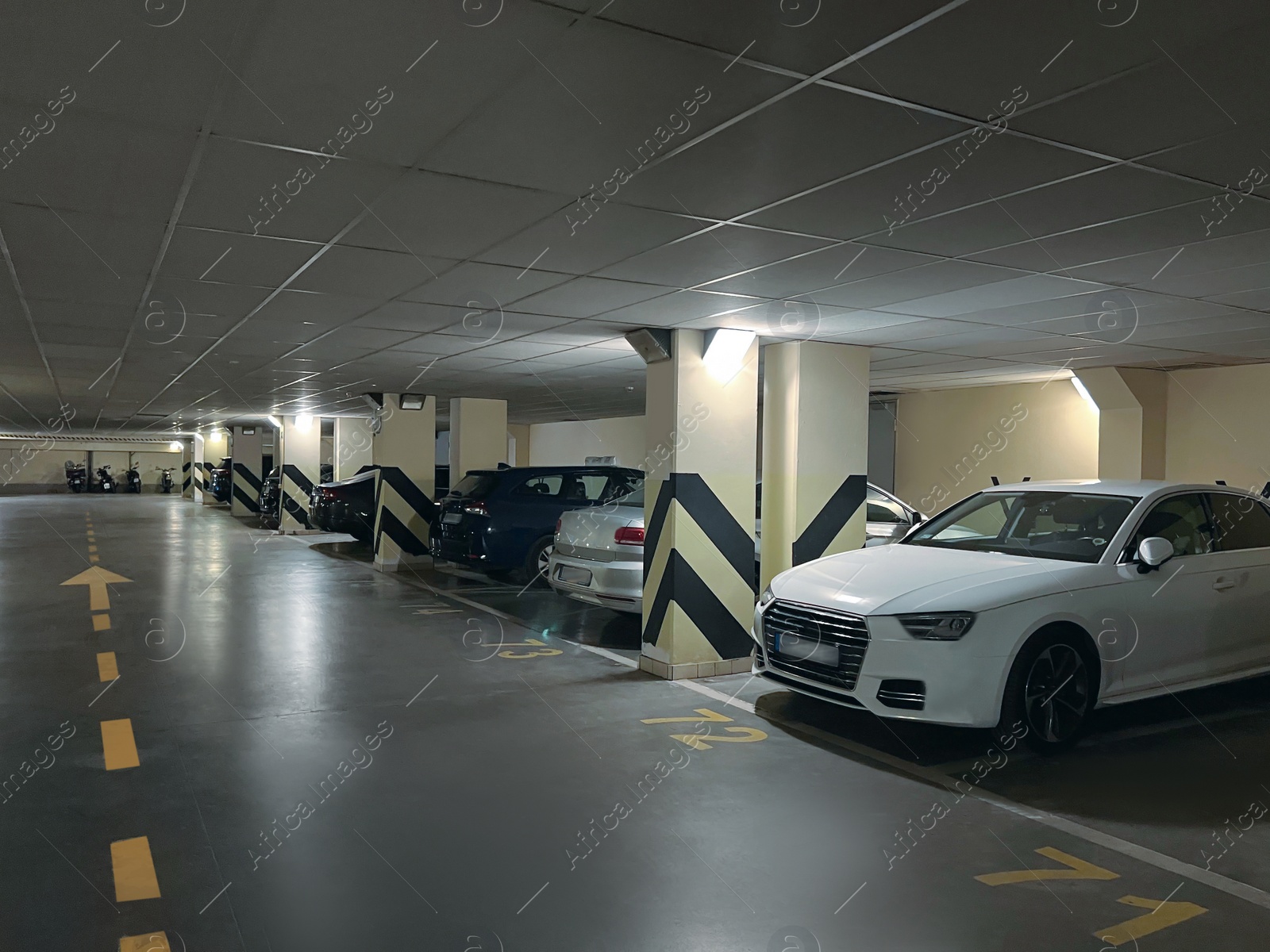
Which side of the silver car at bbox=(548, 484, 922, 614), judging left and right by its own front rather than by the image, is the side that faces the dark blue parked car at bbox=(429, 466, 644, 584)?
left

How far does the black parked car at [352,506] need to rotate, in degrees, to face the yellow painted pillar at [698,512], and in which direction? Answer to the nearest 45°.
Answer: approximately 135° to its right

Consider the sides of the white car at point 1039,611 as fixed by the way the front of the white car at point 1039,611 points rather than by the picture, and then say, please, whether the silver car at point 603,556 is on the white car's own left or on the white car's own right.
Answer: on the white car's own right

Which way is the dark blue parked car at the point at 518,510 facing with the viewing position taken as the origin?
facing away from the viewer and to the right of the viewer

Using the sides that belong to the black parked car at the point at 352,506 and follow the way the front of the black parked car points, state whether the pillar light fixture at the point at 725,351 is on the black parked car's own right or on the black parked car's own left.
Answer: on the black parked car's own right

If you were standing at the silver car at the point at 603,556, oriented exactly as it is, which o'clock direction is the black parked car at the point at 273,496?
The black parked car is roughly at 9 o'clock from the silver car.

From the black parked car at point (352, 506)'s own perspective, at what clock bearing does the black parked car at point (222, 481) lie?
the black parked car at point (222, 481) is roughly at 10 o'clock from the black parked car at point (352, 506).

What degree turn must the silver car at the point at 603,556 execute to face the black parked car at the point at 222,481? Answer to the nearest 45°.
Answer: approximately 90° to its left

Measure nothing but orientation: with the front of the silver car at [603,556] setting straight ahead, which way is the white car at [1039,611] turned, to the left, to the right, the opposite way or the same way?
the opposite way
